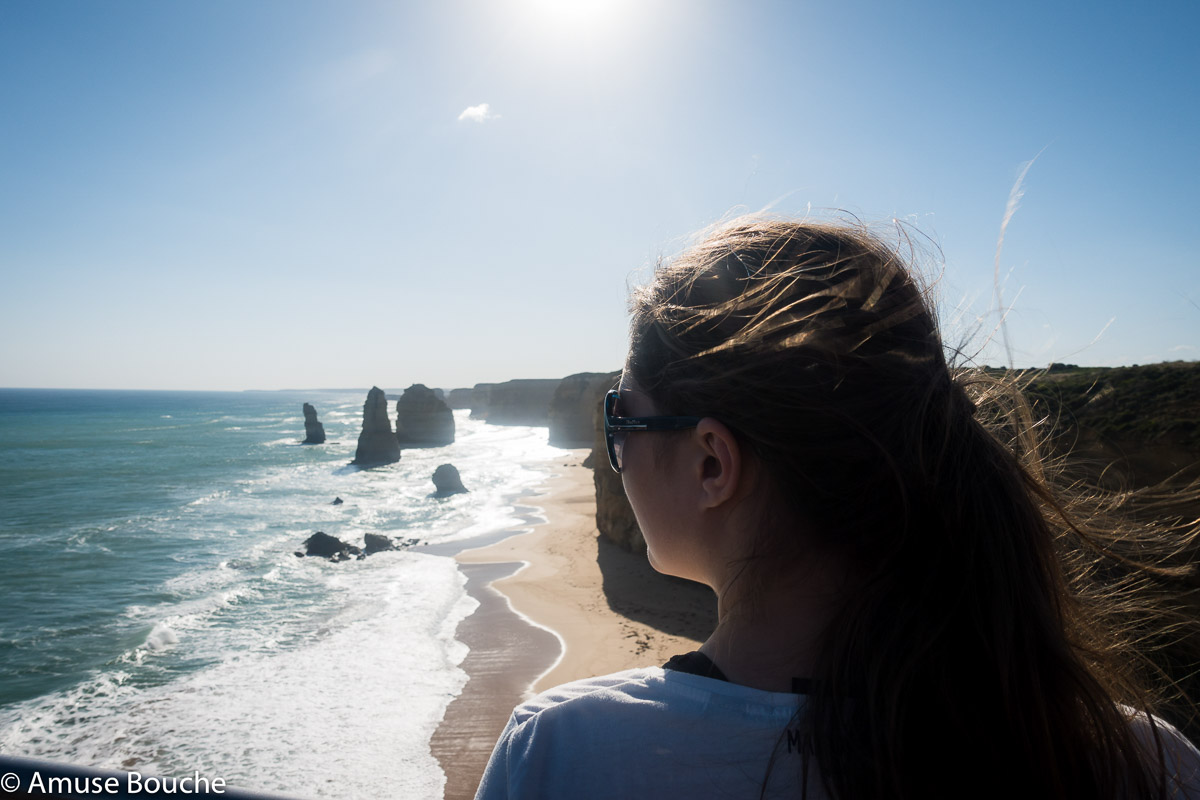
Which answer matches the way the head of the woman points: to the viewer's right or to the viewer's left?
to the viewer's left

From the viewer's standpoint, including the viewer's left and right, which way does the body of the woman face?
facing away from the viewer and to the left of the viewer

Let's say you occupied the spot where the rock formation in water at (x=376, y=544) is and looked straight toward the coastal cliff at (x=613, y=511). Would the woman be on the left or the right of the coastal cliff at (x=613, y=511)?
right

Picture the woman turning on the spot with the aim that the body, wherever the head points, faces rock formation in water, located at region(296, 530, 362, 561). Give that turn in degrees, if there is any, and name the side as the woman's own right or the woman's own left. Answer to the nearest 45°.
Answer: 0° — they already face it

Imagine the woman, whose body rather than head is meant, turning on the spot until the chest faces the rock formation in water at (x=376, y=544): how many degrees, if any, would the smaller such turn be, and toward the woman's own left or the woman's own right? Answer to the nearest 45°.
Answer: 0° — they already face it

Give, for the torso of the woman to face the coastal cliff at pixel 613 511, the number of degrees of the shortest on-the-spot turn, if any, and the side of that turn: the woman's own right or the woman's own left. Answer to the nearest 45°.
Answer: approximately 45° to the woman's own right
